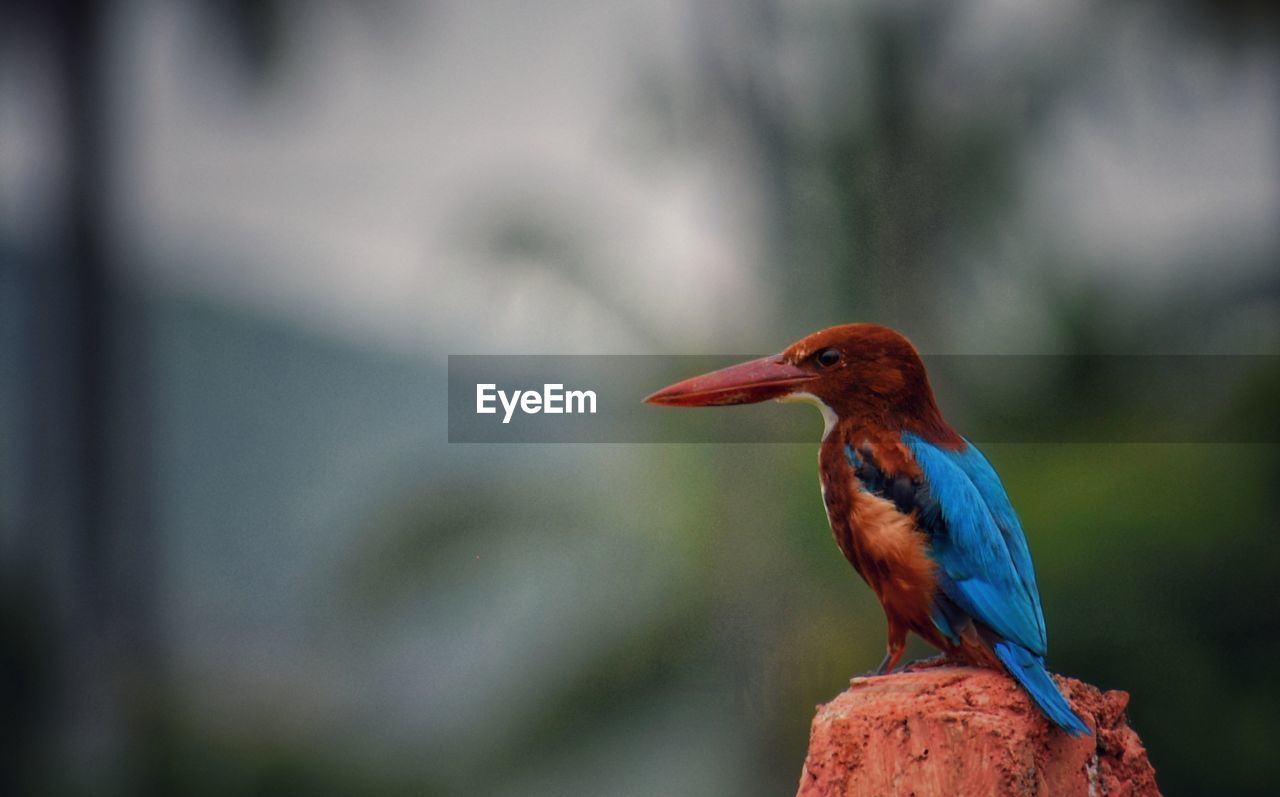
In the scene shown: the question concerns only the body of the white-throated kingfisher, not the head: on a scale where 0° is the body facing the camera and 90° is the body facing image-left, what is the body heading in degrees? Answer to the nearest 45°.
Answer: approximately 90°
